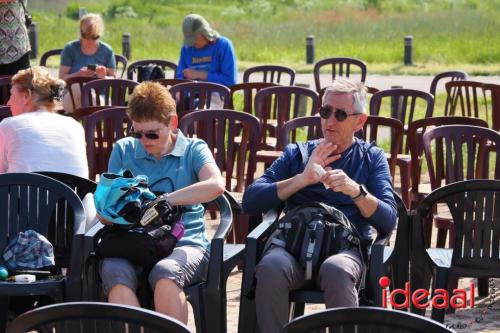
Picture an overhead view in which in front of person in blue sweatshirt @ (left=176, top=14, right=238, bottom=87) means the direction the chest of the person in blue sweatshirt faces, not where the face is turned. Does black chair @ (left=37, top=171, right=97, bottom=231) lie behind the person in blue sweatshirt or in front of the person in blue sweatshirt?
in front

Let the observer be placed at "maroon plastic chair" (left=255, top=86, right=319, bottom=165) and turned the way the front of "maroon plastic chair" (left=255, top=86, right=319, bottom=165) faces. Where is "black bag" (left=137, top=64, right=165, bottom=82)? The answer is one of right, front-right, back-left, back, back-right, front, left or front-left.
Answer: back-right

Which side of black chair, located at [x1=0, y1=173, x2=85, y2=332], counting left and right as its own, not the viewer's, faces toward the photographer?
front

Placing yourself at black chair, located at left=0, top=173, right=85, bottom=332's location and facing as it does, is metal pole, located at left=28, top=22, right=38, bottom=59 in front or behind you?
behind

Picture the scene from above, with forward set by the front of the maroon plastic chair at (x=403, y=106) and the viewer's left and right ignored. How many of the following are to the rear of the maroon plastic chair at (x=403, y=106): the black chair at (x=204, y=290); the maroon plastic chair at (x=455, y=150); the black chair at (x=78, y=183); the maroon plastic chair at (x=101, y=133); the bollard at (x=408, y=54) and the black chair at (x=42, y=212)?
1

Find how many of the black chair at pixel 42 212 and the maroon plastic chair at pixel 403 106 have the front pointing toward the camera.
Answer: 2

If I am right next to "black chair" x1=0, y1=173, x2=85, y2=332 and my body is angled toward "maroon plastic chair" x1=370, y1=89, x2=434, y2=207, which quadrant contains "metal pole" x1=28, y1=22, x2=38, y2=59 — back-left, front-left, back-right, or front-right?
front-left

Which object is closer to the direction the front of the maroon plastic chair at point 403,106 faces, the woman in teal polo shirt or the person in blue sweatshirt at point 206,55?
the woman in teal polo shirt

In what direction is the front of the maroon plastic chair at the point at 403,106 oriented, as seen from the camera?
facing the viewer

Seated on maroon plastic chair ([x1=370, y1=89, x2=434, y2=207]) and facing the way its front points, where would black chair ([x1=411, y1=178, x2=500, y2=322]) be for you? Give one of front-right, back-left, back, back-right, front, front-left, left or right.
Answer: front

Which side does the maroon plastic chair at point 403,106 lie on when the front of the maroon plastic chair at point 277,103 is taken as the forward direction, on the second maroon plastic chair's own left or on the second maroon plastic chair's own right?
on the second maroon plastic chair's own left
